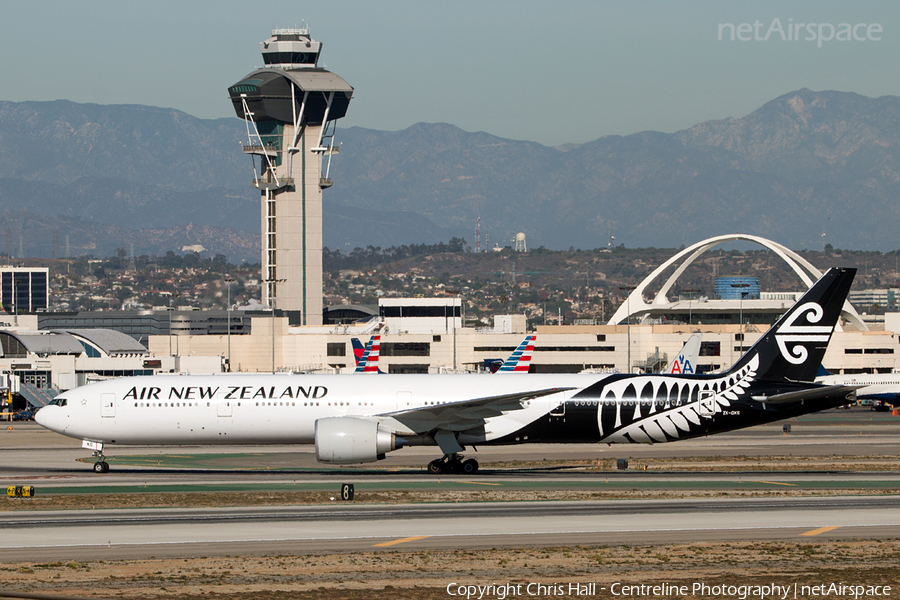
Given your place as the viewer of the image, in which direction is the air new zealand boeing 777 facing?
facing to the left of the viewer
